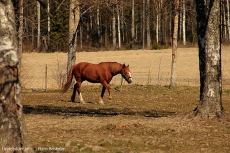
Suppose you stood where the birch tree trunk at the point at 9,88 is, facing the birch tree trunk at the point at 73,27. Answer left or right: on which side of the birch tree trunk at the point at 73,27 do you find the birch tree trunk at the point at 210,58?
right

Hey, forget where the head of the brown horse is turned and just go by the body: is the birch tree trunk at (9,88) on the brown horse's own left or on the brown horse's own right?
on the brown horse's own right

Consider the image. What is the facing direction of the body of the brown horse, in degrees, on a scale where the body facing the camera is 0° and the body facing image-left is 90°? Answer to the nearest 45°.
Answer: approximately 270°

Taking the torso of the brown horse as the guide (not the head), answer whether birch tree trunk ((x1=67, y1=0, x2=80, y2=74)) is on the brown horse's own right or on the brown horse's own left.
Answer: on the brown horse's own left

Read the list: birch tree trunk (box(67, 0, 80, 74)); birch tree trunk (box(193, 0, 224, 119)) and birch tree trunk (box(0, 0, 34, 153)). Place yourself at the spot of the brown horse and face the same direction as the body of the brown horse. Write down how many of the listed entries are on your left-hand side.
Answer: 1
